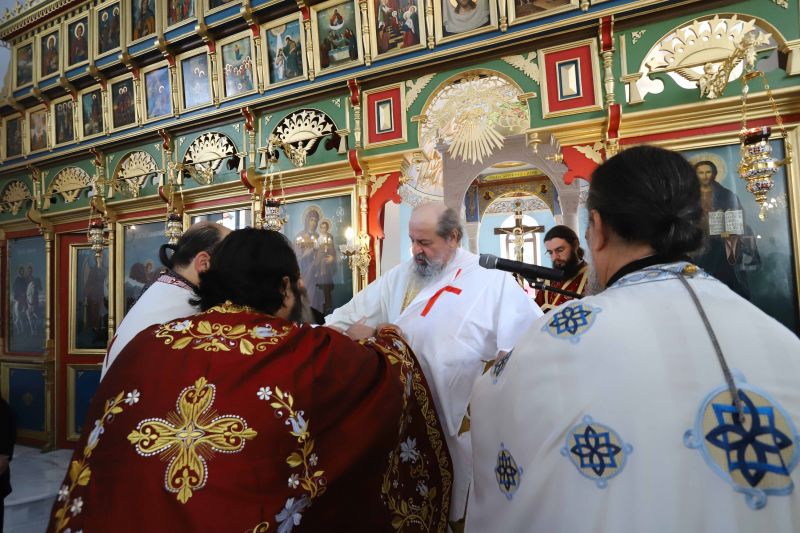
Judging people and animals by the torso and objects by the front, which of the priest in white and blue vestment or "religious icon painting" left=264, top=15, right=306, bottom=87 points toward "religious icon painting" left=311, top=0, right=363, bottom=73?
the priest in white and blue vestment

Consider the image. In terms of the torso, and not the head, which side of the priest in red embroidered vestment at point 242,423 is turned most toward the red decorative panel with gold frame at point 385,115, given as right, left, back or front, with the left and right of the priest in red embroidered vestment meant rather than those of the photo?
front

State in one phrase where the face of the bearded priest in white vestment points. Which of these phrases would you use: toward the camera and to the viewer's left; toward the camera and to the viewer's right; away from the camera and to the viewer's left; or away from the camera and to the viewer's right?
toward the camera and to the viewer's left

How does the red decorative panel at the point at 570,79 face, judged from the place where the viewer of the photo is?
facing the viewer

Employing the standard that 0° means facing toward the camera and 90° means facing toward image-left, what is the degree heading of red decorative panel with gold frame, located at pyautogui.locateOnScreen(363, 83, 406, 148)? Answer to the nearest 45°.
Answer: approximately 45°

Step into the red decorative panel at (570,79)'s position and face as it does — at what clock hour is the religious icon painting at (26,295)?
the religious icon painting at (26,295) is roughly at 3 o'clock from the red decorative panel at (570,79).

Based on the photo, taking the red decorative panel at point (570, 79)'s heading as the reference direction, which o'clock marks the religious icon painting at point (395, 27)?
the religious icon painting at point (395, 27) is roughly at 3 o'clock from the red decorative panel at point (570, 79).

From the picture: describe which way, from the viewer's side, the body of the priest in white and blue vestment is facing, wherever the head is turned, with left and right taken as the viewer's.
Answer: facing away from the viewer and to the left of the viewer

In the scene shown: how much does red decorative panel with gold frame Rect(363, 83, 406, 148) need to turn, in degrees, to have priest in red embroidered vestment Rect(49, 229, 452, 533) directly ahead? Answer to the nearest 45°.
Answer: approximately 45° to its left

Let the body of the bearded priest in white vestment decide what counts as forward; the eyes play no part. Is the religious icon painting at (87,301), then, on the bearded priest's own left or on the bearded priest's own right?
on the bearded priest's own right

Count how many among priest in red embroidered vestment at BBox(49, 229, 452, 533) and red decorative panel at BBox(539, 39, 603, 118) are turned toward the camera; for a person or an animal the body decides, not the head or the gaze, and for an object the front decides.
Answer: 1

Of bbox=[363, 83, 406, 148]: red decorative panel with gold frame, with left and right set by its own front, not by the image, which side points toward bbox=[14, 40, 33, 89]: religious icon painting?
right
